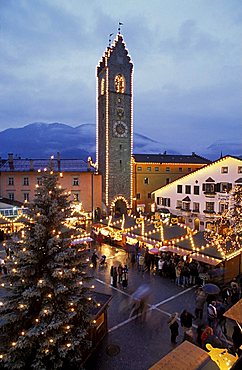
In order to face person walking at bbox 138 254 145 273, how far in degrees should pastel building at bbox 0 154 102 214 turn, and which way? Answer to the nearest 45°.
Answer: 0° — it already faces them

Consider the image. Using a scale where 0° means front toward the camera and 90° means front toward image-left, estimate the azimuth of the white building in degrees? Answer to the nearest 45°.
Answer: approximately 45°

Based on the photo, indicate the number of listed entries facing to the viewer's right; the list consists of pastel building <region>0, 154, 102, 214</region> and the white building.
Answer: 0

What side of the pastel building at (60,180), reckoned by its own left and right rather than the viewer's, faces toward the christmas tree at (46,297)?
front

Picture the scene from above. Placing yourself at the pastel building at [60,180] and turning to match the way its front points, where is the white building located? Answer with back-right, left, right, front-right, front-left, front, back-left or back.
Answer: front-left

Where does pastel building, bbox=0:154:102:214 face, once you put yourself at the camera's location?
facing the viewer

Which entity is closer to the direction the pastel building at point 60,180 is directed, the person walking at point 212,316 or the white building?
the person walking

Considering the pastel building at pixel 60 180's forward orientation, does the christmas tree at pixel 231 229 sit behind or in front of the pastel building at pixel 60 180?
in front

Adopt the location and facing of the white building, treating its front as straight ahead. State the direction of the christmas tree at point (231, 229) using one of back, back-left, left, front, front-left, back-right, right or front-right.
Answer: front-left

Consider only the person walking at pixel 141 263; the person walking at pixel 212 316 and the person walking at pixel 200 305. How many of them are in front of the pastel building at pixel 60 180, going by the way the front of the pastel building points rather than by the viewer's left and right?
3

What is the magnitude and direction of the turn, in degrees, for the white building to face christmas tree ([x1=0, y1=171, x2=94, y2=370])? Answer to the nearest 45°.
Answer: approximately 45° to its left

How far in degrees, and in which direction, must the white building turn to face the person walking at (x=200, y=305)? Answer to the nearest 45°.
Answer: approximately 45° to its left

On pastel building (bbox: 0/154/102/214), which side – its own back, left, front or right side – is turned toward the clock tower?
left

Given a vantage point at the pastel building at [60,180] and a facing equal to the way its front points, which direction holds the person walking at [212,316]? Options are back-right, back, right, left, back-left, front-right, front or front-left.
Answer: front
